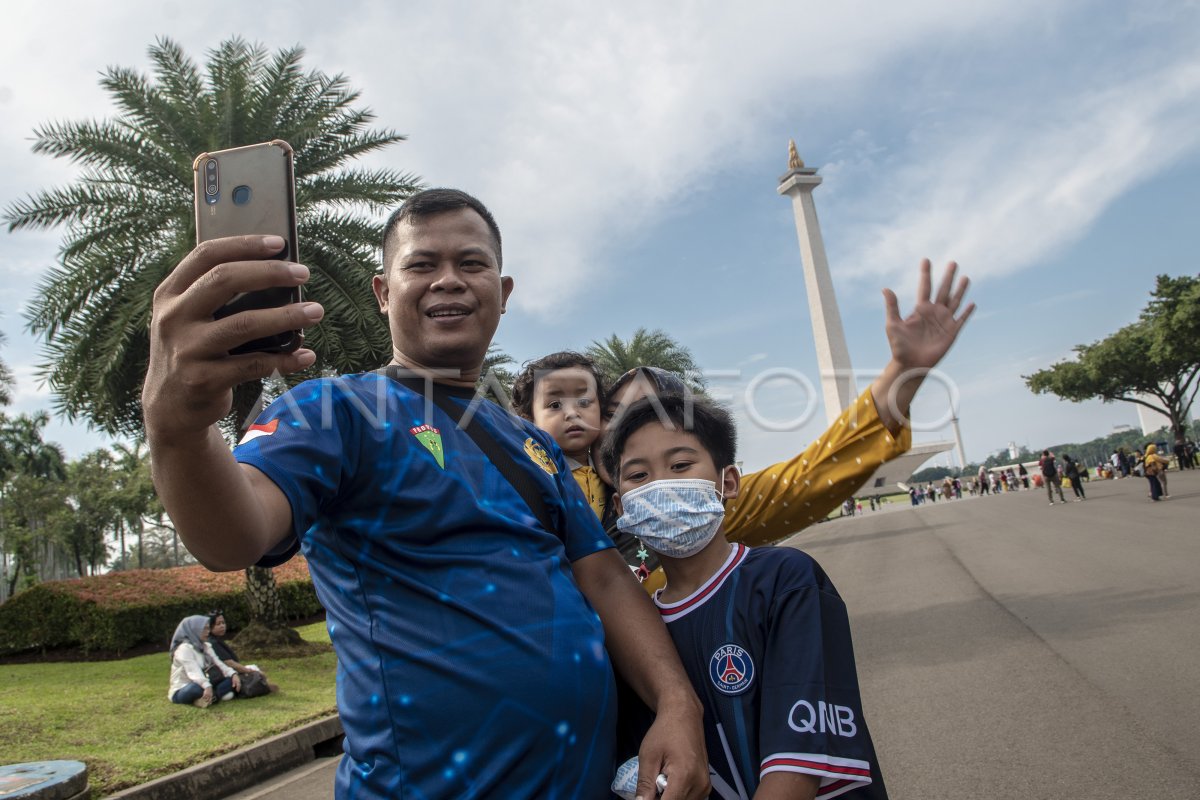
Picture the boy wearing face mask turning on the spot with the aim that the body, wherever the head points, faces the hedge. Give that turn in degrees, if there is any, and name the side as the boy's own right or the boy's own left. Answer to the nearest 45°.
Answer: approximately 90° to the boy's own right

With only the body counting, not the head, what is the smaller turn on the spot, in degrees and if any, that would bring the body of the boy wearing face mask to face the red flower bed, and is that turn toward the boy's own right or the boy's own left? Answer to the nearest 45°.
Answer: approximately 90° to the boy's own right

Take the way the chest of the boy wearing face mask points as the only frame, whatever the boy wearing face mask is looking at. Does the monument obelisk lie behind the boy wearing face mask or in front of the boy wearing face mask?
behind

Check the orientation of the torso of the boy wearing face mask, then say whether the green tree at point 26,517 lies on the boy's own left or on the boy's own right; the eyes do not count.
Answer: on the boy's own right

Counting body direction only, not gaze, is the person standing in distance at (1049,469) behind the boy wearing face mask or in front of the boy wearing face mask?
behind

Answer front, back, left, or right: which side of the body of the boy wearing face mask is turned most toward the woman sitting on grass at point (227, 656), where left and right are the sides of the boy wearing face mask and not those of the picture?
right

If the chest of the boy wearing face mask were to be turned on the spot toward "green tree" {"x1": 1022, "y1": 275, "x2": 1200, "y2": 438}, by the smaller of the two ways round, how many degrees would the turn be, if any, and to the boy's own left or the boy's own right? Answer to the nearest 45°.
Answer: approximately 180°

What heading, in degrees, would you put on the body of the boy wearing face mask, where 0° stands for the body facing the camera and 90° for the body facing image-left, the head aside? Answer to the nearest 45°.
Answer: approximately 45°

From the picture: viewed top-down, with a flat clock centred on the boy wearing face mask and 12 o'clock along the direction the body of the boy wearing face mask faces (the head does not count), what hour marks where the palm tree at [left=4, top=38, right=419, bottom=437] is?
The palm tree is roughly at 3 o'clock from the boy wearing face mask.
